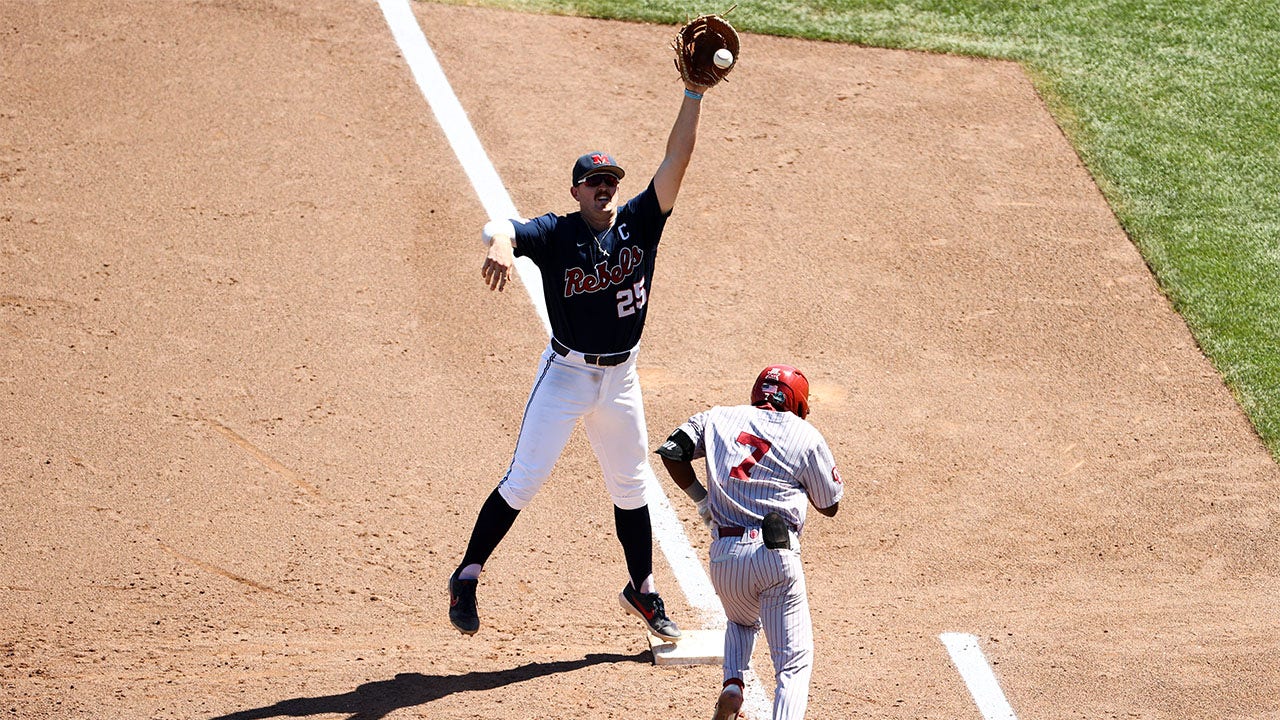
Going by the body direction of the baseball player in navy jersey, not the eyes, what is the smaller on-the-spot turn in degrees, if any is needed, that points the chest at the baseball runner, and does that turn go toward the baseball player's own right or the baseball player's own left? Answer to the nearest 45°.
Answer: approximately 45° to the baseball player's own left

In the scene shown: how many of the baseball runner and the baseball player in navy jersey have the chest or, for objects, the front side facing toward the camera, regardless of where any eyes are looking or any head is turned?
1

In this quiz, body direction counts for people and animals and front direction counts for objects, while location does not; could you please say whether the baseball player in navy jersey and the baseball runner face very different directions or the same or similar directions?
very different directions

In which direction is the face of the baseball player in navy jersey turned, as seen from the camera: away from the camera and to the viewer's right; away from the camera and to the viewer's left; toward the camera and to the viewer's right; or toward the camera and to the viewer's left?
toward the camera and to the viewer's right

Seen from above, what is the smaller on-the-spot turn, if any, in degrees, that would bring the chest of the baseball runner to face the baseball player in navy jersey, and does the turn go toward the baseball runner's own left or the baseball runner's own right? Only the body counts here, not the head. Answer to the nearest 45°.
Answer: approximately 45° to the baseball runner's own left

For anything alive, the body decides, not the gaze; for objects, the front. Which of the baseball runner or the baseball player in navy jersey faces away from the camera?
the baseball runner

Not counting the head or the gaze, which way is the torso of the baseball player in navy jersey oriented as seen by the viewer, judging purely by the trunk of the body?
toward the camera

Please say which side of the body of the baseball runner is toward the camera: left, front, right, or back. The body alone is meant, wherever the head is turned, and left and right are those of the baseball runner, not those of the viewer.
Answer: back
